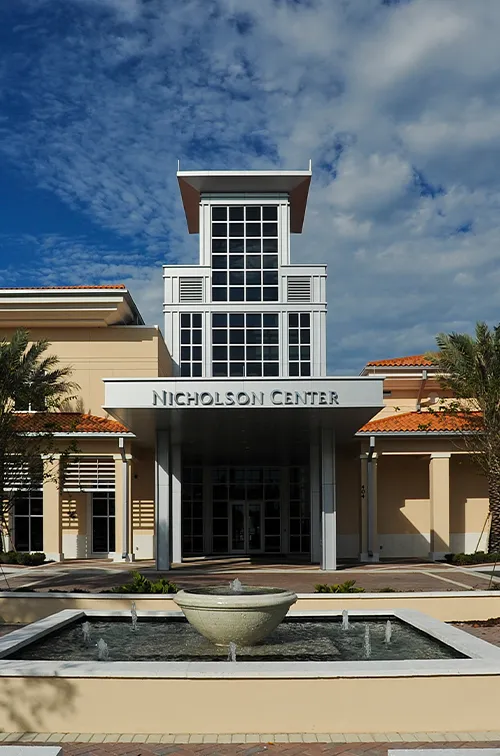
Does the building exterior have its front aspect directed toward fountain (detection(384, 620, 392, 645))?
yes

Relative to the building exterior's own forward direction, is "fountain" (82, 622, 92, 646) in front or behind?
in front

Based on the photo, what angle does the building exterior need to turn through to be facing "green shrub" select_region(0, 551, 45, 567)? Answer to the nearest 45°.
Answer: approximately 45° to its right

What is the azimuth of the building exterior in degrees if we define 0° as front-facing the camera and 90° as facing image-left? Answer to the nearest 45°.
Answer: approximately 0°

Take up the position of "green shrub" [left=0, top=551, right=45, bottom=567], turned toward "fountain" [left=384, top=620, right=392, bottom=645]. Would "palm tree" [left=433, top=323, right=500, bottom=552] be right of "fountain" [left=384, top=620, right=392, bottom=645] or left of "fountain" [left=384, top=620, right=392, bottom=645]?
left

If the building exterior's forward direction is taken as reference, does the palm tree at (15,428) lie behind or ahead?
ahead

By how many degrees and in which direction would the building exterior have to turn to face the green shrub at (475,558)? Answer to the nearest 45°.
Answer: approximately 45° to its left
